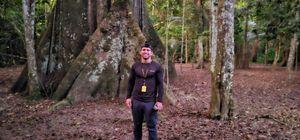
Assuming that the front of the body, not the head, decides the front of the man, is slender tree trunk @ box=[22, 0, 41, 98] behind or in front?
behind

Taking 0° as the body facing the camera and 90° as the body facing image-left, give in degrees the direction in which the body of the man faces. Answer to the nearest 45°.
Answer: approximately 0°

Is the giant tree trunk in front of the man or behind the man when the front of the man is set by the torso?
behind

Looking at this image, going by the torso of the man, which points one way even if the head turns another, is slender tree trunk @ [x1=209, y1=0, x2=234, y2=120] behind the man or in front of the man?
behind

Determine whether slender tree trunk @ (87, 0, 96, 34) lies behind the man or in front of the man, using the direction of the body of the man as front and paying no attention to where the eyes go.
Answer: behind

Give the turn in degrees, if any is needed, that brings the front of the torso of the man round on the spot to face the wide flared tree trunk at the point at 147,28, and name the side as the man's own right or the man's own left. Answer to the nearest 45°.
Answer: approximately 180°

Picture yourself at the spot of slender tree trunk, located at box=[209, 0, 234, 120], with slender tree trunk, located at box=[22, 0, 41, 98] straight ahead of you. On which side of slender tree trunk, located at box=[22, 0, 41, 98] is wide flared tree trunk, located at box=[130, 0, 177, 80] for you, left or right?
right
